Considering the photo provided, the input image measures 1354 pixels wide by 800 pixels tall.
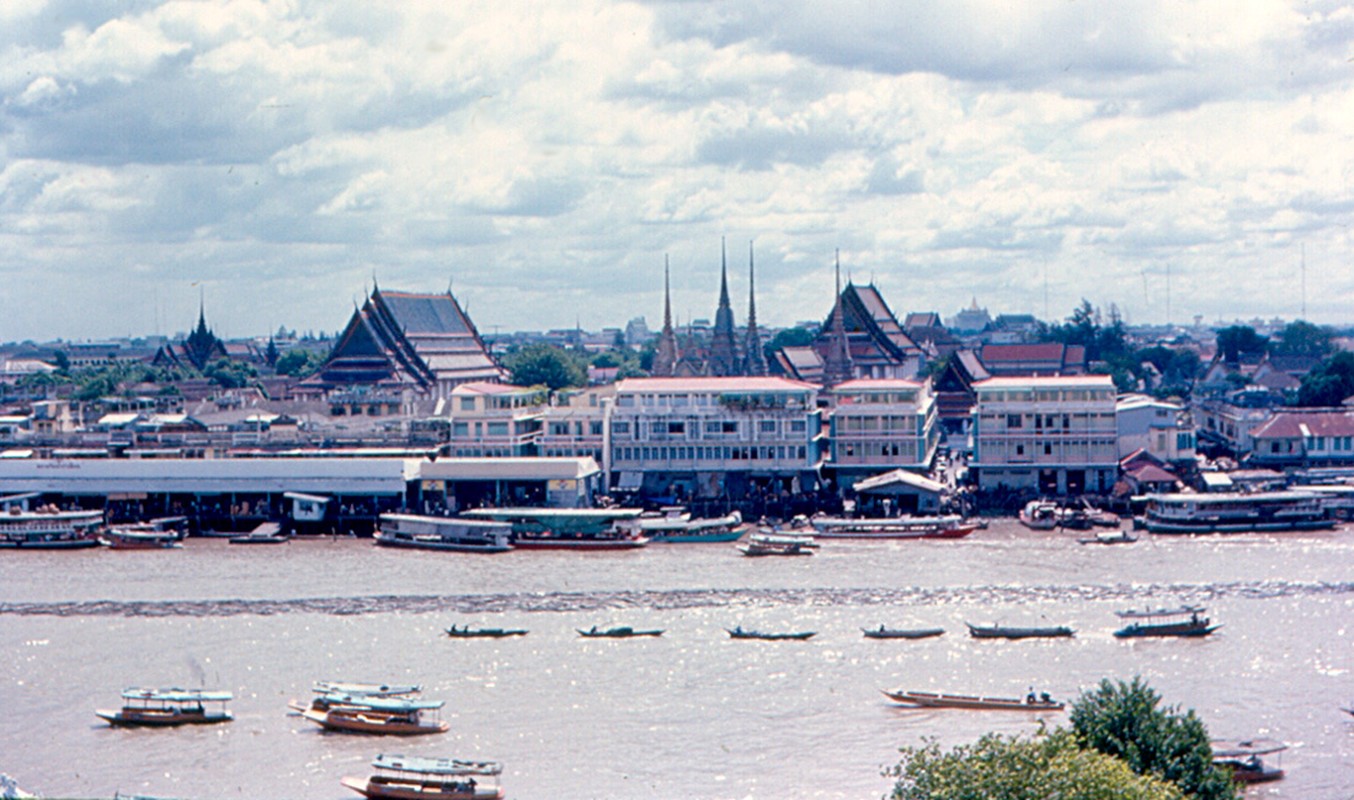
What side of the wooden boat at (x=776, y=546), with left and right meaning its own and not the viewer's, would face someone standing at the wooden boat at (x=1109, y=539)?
back

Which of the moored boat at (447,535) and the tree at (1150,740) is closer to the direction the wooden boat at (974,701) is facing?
the moored boat

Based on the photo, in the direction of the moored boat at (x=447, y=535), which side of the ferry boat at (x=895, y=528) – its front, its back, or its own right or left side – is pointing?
back

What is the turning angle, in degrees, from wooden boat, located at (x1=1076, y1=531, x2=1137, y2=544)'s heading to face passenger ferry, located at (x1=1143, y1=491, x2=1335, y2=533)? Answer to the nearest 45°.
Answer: approximately 135° to its right

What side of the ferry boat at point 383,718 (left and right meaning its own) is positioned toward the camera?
left

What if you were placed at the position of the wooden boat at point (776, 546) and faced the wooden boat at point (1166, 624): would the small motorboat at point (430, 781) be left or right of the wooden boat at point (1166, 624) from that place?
right

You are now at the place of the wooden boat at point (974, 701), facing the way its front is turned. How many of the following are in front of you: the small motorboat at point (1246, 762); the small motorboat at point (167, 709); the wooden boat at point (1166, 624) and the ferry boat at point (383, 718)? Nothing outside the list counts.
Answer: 2

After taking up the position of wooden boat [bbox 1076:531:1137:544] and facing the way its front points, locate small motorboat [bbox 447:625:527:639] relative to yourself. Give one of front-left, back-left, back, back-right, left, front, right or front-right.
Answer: front-left

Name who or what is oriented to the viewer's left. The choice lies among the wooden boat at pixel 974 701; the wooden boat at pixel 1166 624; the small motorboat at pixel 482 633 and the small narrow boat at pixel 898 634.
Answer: the wooden boat at pixel 974 701

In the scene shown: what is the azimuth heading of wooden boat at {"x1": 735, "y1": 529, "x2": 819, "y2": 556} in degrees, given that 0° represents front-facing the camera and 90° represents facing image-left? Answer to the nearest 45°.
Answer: approximately 90°

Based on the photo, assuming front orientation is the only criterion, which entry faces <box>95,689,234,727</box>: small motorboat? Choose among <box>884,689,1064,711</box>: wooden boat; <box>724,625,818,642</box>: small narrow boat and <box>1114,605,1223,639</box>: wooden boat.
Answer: <box>884,689,1064,711</box>: wooden boat

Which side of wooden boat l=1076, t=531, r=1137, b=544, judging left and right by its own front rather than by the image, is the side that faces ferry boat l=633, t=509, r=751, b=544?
front

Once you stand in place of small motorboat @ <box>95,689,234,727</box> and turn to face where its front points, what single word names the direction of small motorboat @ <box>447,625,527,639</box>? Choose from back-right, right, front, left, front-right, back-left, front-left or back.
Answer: back-right

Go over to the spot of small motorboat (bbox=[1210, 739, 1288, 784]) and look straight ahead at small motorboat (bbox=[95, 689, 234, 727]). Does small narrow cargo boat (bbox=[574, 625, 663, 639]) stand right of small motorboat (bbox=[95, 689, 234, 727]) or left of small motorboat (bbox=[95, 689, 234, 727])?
right

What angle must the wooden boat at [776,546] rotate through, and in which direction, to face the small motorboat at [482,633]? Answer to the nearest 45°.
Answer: approximately 45° to its left

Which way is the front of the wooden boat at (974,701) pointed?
to the viewer's left
